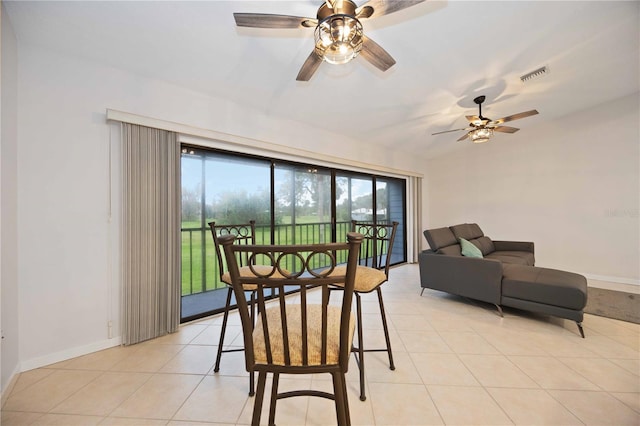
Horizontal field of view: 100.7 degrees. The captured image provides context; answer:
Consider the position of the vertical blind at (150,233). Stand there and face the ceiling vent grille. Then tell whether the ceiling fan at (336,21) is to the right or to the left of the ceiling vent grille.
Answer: right

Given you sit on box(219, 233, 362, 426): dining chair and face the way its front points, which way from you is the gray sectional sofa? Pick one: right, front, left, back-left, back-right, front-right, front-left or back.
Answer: front-right

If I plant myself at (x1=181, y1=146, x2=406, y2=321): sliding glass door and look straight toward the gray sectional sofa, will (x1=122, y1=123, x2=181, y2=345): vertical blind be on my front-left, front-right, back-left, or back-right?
back-right

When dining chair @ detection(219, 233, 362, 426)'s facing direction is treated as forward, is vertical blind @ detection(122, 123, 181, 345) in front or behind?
in front

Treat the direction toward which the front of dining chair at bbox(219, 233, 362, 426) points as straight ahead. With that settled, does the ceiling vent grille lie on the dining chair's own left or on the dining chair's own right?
on the dining chair's own right

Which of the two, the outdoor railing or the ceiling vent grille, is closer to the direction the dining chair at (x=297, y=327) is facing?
the outdoor railing

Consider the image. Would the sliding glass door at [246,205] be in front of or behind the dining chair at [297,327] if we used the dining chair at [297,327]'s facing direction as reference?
in front

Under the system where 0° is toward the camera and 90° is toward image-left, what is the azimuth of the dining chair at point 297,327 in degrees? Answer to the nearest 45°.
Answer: approximately 180°
